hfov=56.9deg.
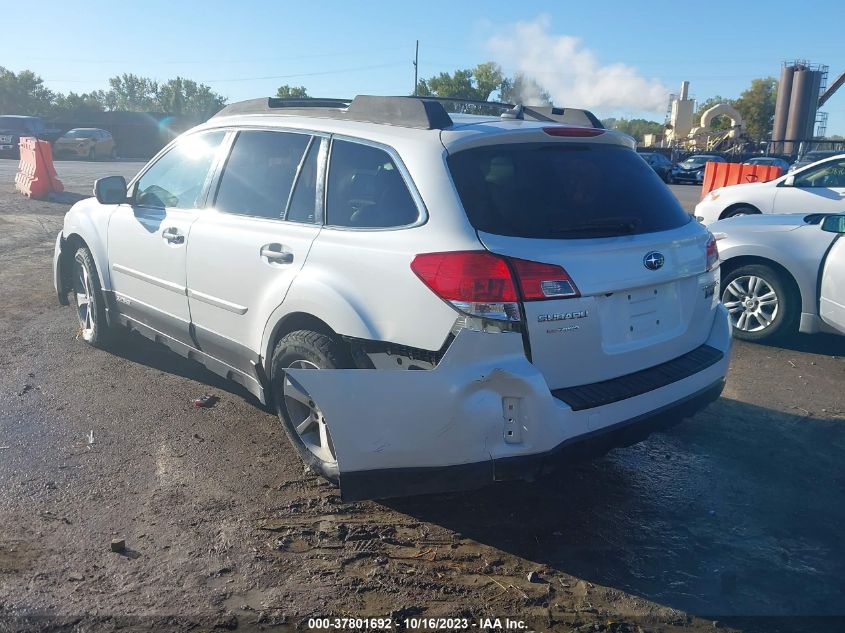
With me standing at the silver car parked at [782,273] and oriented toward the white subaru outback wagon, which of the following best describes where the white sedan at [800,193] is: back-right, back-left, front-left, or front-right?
back-right

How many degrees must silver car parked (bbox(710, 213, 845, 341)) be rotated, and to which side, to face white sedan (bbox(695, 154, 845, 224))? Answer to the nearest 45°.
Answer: approximately 90° to its right

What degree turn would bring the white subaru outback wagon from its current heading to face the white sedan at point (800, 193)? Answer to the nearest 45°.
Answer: approximately 90° to its right

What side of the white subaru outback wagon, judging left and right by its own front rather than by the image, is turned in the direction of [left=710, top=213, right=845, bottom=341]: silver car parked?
right

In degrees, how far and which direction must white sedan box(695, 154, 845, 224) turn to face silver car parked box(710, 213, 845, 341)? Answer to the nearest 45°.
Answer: approximately 90° to its left

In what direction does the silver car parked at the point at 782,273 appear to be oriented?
to the viewer's left

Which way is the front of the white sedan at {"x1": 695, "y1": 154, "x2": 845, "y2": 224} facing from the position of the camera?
facing to the left of the viewer

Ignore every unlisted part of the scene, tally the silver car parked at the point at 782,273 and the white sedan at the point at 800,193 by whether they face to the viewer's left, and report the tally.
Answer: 2

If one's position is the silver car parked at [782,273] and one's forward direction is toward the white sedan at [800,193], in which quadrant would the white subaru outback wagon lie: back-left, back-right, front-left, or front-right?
back-left

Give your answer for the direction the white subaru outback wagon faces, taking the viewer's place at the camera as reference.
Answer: facing away from the viewer and to the left of the viewer
